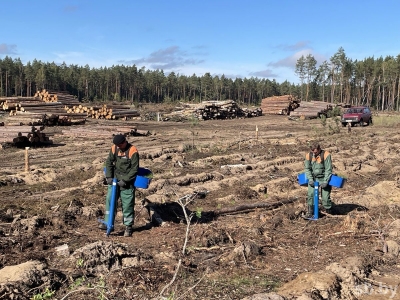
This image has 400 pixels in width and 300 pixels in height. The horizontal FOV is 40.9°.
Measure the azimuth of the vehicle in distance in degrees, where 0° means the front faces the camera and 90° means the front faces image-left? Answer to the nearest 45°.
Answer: approximately 45°

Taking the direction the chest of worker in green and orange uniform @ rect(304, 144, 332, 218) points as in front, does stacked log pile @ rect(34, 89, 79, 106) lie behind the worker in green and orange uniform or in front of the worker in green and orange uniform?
behind

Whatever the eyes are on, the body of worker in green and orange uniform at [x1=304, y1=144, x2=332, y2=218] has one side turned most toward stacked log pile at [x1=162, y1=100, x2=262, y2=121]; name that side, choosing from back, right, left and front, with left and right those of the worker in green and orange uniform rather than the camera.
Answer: back

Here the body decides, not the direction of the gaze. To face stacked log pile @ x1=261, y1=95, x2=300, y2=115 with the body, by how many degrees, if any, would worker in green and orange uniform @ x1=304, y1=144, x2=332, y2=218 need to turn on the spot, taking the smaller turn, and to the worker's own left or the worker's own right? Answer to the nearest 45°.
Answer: approximately 180°

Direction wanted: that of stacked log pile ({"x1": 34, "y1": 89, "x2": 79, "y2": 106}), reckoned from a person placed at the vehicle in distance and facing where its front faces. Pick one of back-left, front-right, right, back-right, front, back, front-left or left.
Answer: front-right

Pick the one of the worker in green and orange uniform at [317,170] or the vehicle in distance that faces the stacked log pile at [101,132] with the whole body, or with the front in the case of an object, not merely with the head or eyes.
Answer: the vehicle in distance

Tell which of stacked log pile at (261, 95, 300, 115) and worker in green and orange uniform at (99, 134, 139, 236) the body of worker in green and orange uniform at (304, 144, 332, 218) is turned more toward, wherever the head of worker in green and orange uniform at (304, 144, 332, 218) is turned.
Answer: the worker in green and orange uniform at (99, 134, 139, 236)

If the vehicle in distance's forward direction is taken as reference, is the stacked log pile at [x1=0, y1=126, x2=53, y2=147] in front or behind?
in front

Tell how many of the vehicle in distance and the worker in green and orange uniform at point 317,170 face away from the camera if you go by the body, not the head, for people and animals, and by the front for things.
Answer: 0

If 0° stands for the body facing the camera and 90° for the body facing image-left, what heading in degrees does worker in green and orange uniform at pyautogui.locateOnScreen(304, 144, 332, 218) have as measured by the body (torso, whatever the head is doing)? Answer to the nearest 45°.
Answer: approximately 0°
